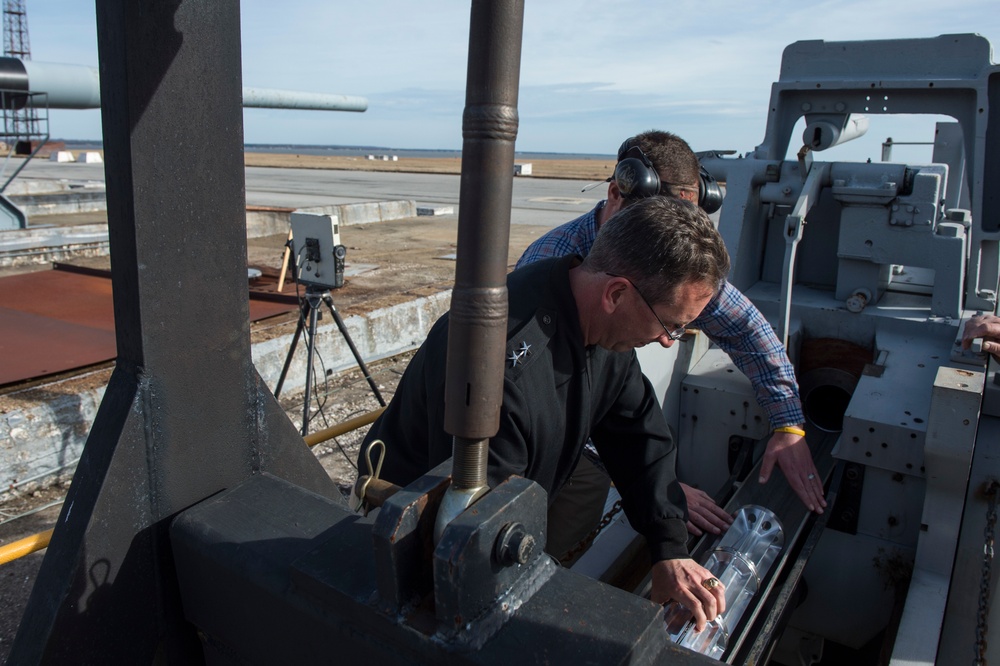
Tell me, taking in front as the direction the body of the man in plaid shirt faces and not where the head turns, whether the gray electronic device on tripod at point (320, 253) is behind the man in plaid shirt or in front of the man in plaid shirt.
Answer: behind

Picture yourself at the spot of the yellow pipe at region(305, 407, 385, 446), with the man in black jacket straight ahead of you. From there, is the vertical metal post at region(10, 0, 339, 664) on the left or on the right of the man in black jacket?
right

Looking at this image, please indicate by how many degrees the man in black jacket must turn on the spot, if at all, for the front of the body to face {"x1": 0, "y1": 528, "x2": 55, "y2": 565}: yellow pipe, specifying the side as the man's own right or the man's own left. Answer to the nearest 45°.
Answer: approximately 135° to the man's own right

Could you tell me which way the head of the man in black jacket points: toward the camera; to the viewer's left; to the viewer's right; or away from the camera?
to the viewer's right

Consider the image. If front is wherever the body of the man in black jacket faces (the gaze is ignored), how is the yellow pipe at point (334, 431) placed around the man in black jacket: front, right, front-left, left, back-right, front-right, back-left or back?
back

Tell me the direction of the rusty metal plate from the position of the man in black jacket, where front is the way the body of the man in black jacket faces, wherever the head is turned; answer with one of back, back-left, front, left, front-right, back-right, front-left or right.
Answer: back

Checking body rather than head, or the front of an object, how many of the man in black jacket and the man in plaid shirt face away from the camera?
0

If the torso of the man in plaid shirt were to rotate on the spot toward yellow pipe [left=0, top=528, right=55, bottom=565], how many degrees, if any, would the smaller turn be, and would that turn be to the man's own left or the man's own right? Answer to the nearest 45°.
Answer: approximately 90° to the man's own right

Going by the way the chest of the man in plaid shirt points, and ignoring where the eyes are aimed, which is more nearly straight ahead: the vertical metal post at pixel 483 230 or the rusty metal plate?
the vertical metal post

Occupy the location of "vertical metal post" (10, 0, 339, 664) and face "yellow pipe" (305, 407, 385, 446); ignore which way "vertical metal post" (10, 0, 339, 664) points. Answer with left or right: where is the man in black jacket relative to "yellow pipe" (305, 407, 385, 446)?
right

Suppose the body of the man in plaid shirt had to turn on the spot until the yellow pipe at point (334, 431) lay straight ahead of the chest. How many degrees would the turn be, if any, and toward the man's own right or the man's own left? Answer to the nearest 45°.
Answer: approximately 135° to the man's own right

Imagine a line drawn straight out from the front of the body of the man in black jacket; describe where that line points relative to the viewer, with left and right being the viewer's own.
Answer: facing the viewer and to the right of the viewer
